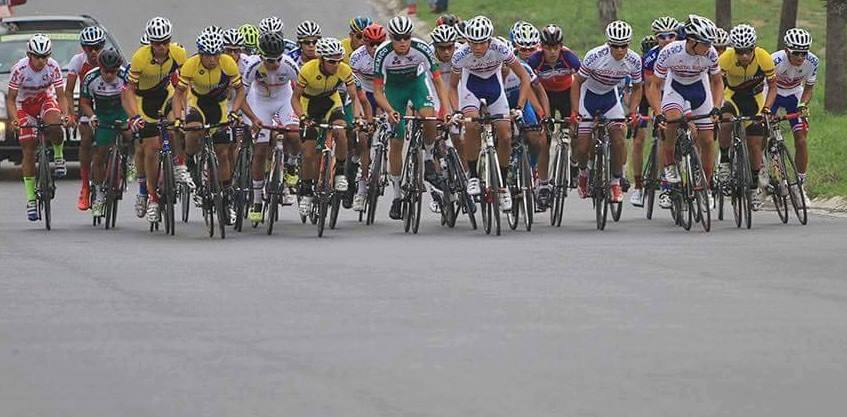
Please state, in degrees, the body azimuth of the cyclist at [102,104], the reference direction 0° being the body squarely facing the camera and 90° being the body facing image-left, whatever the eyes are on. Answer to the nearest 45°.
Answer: approximately 0°

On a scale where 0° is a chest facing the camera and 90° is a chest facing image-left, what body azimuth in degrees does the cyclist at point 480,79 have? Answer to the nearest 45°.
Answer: approximately 0°

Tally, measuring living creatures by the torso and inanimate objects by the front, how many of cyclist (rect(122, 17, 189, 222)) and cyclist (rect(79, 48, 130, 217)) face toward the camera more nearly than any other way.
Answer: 2

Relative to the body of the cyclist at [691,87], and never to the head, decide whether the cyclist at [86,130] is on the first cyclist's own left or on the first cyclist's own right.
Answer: on the first cyclist's own right
